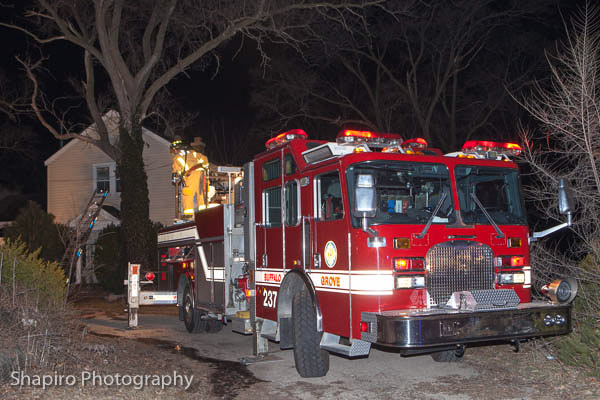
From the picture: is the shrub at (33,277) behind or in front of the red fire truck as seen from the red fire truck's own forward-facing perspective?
behind

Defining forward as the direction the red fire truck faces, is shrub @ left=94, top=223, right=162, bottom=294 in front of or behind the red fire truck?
behind

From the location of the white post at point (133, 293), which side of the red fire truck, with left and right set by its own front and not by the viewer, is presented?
back

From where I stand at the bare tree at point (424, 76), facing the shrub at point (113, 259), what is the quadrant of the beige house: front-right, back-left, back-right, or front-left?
front-right

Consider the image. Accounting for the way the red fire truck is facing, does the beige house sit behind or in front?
behind

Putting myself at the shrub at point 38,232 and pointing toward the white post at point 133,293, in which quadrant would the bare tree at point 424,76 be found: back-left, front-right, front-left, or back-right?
front-left

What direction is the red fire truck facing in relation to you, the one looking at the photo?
facing the viewer and to the right of the viewer

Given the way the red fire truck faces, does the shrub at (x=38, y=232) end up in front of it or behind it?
behind

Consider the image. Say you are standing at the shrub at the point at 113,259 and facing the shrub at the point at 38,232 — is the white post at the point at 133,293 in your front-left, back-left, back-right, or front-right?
back-left

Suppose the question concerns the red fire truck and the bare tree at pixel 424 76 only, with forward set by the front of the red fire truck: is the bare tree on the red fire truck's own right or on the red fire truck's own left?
on the red fire truck's own left

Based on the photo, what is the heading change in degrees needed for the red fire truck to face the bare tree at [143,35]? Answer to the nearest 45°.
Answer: approximately 180°
